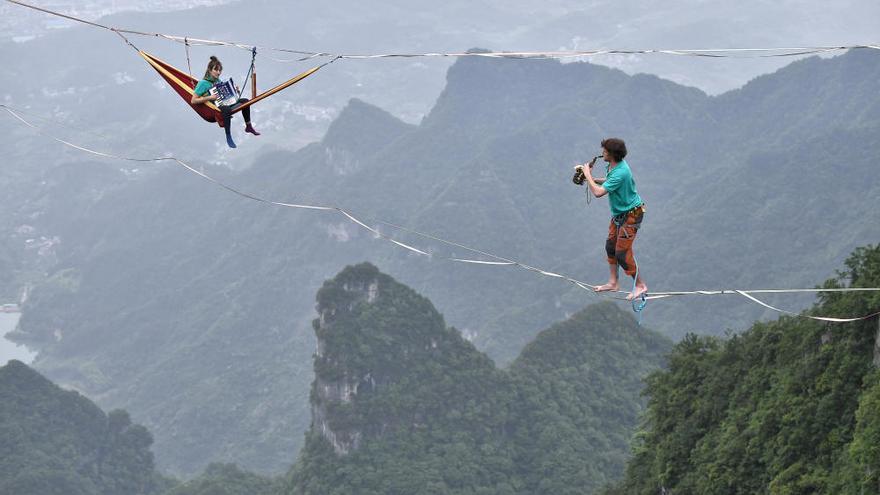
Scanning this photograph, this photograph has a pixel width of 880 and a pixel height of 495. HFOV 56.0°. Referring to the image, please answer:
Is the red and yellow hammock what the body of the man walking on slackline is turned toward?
yes

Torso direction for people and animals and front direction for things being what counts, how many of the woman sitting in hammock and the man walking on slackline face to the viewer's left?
1

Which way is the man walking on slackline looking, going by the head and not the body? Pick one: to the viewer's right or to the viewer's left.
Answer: to the viewer's left

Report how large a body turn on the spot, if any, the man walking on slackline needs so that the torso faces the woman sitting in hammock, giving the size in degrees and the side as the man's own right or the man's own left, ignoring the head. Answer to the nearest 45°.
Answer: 0° — they already face them

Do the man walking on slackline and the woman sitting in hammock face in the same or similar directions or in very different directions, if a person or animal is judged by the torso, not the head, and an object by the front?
very different directions

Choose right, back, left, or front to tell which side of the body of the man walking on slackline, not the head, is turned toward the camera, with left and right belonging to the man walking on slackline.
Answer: left

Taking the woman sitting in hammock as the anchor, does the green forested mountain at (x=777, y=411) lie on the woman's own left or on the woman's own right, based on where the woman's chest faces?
on the woman's own left

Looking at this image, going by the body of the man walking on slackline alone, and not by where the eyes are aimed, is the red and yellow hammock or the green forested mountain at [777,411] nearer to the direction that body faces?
the red and yellow hammock

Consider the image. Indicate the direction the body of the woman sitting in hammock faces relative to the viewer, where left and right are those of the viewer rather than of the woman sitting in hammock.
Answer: facing the viewer and to the right of the viewer

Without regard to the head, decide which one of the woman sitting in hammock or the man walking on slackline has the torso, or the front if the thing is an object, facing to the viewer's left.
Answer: the man walking on slackline
